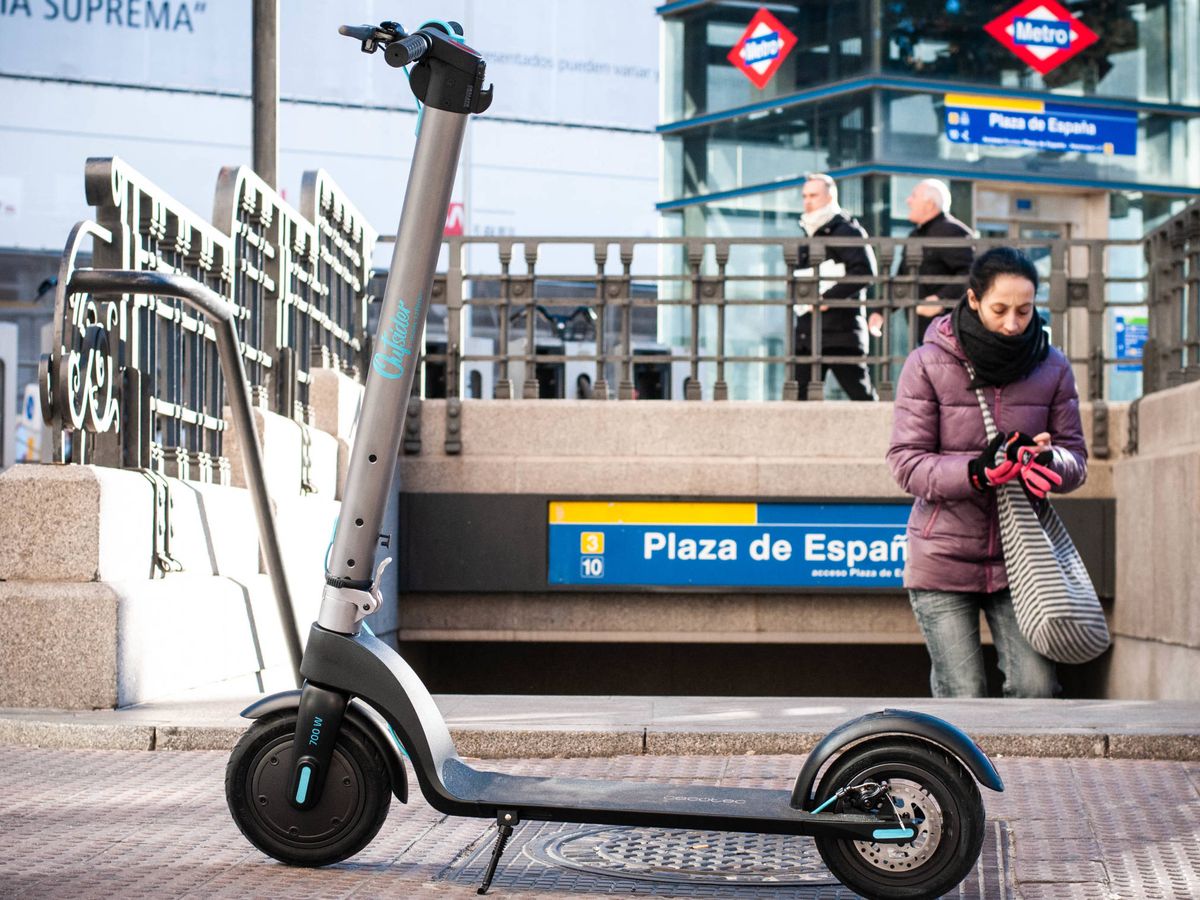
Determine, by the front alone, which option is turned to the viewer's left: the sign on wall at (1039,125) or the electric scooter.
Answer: the electric scooter

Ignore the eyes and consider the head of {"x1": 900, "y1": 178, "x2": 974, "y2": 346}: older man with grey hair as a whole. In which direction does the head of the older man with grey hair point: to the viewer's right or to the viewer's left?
to the viewer's left

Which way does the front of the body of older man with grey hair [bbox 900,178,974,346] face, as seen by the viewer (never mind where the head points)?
to the viewer's left

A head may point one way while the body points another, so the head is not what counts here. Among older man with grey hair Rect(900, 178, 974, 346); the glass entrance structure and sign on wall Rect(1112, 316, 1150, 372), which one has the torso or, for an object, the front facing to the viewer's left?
the older man with grey hair

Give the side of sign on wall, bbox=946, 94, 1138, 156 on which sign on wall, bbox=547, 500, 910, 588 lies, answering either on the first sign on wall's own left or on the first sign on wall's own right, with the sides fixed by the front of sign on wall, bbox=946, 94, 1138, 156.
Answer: on the first sign on wall's own right

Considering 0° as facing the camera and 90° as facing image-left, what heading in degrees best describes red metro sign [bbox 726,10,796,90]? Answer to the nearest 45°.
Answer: approximately 45°

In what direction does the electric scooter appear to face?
to the viewer's left

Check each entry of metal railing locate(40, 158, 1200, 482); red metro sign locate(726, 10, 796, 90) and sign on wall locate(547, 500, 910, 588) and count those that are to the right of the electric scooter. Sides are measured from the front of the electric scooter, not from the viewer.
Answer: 3

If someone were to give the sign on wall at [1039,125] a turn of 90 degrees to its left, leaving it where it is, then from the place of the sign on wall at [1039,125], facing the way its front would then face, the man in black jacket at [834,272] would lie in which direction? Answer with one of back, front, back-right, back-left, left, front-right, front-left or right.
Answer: back-right

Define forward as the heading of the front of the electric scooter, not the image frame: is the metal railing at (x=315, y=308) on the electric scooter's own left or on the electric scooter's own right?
on the electric scooter's own right
